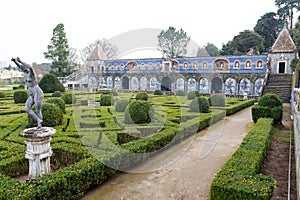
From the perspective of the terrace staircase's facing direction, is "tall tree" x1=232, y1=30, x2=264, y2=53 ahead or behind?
behind

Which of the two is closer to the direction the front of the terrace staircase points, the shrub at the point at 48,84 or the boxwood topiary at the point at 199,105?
the boxwood topiary

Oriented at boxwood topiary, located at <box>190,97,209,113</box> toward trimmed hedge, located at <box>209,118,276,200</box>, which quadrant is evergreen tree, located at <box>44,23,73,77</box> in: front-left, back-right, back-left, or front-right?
back-right

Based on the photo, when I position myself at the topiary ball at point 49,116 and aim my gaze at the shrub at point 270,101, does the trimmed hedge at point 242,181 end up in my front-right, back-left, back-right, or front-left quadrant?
front-right

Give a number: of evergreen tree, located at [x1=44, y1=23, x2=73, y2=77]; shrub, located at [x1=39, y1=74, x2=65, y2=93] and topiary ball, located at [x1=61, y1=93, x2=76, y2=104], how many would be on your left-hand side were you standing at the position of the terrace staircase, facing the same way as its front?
0

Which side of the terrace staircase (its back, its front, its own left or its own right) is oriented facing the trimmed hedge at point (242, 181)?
front

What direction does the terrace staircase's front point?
toward the camera

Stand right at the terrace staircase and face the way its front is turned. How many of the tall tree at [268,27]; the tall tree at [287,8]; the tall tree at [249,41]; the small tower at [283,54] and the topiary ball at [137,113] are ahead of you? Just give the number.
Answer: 1

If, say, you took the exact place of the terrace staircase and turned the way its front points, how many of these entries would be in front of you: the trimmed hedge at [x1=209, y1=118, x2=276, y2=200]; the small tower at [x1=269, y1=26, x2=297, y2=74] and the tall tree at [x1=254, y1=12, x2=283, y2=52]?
1

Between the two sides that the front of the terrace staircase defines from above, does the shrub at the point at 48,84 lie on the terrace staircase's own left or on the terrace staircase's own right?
on the terrace staircase's own right

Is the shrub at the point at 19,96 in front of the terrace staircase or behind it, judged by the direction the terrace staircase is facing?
in front

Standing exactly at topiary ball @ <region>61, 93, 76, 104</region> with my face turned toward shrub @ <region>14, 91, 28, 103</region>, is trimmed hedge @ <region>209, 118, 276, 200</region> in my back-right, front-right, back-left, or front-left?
back-left

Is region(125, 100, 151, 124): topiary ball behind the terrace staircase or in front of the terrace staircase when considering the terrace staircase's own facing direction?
in front

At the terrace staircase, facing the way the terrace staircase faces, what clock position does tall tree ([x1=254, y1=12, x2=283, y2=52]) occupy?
The tall tree is roughly at 6 o'clock from the terrace staircase.
